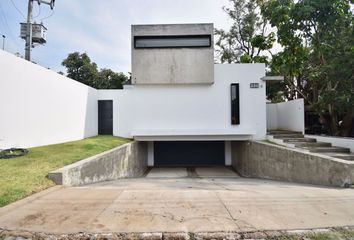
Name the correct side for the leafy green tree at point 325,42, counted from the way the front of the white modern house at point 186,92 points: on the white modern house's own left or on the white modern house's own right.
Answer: on the white modern house's own left

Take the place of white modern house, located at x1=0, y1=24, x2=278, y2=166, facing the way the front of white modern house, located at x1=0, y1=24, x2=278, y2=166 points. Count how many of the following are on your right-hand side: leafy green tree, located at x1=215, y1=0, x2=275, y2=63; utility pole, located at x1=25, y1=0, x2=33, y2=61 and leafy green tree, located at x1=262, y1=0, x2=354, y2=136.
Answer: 1

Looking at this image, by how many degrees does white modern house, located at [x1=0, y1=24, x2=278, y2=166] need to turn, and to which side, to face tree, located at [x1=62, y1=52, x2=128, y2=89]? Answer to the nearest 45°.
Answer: approximately 135° to its right

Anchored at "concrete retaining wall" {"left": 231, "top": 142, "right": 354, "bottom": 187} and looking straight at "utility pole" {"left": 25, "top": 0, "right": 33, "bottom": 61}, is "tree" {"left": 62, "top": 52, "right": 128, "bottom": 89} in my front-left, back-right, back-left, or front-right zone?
front-right

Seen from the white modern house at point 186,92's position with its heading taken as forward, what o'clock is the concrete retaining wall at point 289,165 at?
The concrete retaining wall is roughly at 11 o'clock from the white modern house.

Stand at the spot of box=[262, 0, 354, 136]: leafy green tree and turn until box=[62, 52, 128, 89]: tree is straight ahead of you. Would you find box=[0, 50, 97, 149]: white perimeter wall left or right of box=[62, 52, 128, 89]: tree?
left

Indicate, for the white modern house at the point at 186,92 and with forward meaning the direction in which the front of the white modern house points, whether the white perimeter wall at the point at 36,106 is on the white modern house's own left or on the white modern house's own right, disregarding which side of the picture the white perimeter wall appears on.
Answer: on the white modern house's own right

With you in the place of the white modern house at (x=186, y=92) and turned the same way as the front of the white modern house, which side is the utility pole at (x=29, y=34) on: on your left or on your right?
on your right

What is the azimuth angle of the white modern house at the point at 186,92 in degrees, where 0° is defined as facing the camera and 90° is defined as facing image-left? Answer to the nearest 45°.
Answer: approximately 0°

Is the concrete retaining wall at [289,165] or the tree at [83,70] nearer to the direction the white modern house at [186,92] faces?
the concrete retaining wall

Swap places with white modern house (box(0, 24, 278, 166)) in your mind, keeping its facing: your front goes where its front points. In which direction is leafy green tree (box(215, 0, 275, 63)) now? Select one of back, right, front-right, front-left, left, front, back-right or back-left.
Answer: back-left

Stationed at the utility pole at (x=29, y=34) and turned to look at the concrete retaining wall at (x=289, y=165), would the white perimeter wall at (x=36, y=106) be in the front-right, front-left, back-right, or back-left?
front-right

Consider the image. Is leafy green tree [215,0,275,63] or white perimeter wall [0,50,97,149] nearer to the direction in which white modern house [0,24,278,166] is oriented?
the white perimeter wall
